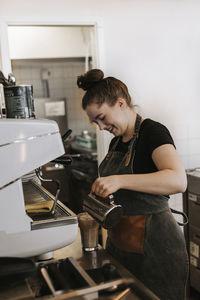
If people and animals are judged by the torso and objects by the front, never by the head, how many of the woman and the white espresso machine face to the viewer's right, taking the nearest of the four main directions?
1

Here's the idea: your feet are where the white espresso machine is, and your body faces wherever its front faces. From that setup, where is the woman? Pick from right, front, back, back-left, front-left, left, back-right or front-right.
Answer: front-left

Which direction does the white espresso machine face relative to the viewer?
to the viewer's right

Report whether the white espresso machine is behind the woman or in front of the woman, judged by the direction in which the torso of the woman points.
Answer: in front

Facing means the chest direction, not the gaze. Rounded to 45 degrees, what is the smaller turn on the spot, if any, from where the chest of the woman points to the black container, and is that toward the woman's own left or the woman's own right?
0° — they already face it
